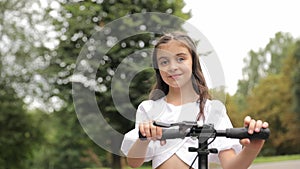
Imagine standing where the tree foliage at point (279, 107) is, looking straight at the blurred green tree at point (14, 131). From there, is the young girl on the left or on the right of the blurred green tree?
left

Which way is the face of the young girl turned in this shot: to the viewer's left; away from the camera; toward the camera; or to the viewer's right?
toward the camera

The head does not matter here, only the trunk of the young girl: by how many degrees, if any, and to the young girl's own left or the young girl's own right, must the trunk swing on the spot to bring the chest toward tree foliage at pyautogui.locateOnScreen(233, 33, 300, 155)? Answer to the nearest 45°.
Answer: approximately 180°

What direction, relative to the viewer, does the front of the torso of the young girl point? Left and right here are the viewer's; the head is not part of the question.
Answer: facing the viewer
